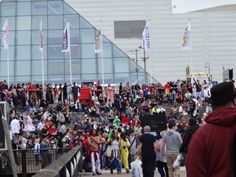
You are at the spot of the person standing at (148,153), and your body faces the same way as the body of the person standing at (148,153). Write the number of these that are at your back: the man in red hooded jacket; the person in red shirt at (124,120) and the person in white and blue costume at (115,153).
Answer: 1

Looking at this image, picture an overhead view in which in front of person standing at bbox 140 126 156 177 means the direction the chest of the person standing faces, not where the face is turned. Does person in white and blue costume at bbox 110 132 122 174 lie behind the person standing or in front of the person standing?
in front

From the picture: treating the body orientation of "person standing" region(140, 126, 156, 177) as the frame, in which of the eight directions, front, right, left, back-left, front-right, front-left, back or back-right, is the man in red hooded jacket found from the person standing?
back

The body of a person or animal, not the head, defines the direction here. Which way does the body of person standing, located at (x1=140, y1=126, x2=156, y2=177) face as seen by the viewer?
away from the camera

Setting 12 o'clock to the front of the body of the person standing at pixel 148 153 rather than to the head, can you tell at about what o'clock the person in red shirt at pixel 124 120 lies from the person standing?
The person in red shirt is roughly at 12 o'clock from the person standing.

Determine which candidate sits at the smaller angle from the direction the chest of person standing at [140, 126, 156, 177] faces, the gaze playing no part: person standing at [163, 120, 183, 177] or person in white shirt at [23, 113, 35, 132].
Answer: the person in white shirt

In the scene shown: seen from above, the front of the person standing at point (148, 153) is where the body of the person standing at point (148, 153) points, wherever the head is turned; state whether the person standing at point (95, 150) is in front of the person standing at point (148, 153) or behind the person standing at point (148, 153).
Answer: in front

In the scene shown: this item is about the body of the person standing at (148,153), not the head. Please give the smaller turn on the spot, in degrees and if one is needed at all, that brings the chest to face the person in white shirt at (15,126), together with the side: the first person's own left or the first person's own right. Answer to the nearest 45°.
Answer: approximately 45° to the first person's own left

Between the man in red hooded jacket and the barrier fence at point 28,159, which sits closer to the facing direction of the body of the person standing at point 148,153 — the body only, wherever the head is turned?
the barrier fence
